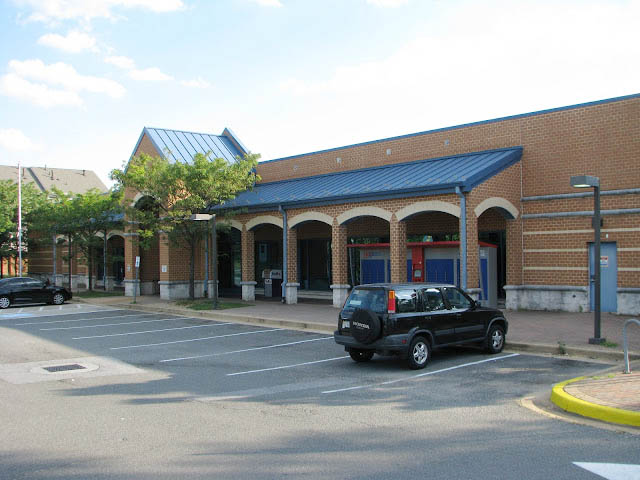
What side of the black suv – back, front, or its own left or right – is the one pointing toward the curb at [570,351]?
front

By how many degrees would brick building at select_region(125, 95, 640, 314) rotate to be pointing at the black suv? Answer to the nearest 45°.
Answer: approximately 45° to its left

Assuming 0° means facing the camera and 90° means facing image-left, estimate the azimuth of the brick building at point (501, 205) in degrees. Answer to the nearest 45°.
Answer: approximately 45°

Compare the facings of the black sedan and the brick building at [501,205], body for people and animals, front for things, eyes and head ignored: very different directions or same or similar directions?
very different directions

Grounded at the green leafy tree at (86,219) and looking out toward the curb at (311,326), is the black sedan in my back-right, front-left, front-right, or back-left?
front-right

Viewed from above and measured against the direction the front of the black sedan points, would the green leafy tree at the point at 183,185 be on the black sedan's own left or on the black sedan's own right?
on the black sedan's own right

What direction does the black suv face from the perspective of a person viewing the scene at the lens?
facing away from the viewer and to the right of the viewer
